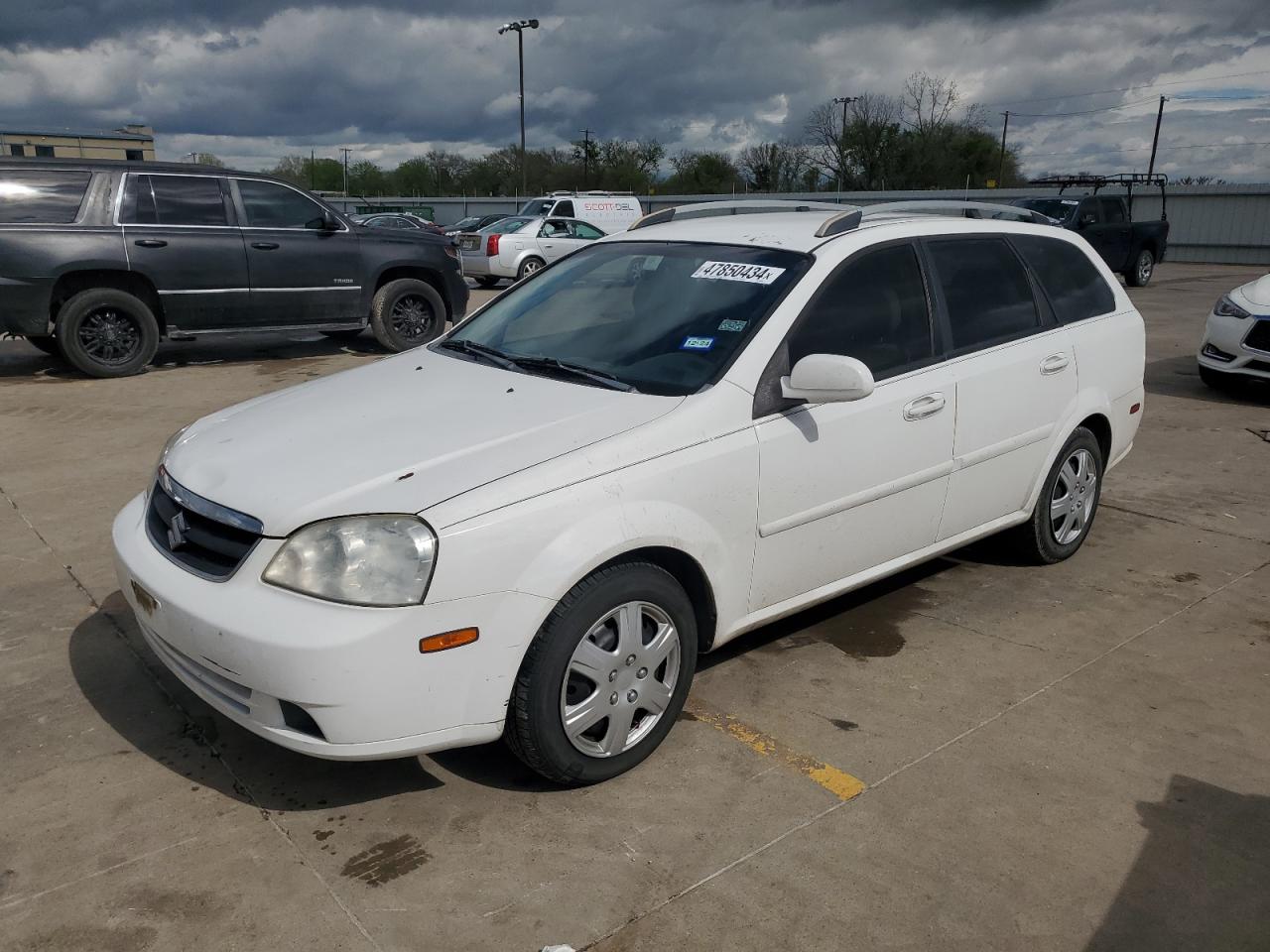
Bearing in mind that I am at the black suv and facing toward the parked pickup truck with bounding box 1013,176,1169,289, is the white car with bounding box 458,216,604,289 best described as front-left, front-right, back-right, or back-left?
front-left

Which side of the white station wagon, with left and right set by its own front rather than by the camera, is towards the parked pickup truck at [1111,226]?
back

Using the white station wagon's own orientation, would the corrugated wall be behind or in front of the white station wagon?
behind

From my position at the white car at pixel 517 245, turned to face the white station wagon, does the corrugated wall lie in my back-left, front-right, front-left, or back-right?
back-left

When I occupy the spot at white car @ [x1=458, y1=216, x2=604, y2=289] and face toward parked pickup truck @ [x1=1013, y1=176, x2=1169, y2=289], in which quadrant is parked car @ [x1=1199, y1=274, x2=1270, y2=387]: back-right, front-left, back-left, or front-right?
front-right

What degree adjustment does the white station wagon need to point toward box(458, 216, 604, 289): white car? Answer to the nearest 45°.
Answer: approximately 135° to its right

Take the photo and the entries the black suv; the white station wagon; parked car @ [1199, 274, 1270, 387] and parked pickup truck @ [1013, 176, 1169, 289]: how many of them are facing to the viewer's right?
1

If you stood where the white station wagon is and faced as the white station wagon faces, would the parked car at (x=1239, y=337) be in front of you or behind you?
behind

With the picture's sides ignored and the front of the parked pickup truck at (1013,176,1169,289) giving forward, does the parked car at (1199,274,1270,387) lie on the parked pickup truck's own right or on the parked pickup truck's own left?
on the parked pickup truck's own left

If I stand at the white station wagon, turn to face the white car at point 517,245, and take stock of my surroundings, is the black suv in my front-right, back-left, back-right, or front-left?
front-left

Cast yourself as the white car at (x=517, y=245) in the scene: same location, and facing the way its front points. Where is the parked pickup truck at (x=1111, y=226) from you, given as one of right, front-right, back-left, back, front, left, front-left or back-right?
front-right

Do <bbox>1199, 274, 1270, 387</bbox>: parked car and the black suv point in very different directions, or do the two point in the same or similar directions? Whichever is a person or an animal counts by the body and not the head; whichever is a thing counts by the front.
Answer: very different directions

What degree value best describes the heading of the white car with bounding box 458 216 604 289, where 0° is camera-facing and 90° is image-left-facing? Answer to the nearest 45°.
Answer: approximately 225°

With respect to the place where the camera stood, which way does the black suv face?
facing to the right of the viewer

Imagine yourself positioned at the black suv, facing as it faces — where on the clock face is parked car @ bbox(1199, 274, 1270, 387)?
The parked car is roughly at 1 o'clock from the black suv.

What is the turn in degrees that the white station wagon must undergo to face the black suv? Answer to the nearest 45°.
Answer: approximately 90° to its right
